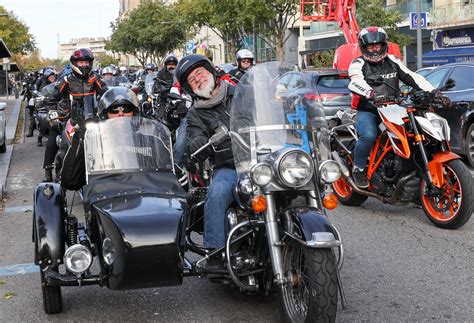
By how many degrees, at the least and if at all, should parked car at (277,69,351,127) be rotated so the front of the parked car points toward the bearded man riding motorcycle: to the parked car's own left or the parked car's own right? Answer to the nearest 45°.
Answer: approximately 135° to the parked car's own left

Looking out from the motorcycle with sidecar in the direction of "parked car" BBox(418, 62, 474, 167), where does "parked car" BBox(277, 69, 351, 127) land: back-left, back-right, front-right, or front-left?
front-left

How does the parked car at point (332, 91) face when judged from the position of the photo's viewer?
facing away from the viewer and to the left of the viewer

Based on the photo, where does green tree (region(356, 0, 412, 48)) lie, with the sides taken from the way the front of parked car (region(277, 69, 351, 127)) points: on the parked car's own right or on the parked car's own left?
on the parked car's own right

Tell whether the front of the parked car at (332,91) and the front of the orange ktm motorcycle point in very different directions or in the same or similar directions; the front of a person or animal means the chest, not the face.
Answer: very different directions

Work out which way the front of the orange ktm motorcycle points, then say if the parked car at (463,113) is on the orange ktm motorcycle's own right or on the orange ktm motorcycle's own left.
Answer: on the orange ktm motorcycle's own left

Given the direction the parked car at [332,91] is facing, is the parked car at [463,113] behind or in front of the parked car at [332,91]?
behind

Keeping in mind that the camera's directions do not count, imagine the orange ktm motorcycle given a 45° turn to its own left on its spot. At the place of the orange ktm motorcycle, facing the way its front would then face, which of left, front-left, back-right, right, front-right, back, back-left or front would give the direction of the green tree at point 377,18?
left

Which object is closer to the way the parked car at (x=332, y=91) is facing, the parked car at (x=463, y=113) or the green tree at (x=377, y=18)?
the green tree

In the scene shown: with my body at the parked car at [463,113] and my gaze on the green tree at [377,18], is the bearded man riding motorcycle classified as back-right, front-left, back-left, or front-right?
back-left

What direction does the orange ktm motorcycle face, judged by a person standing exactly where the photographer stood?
facing the viewer and to the right of the viewer

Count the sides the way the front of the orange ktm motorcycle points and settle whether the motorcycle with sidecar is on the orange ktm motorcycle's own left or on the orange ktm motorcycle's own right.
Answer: on the orange ktm motorcycle's own right

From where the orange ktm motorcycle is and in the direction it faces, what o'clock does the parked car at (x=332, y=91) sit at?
The parked car is roughly at 7 o'clock from the orange ktm motorcycle.

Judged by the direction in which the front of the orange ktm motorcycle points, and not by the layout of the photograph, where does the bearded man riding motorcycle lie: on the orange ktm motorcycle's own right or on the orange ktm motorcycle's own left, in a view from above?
on the orange ktm motorcycle's own right
